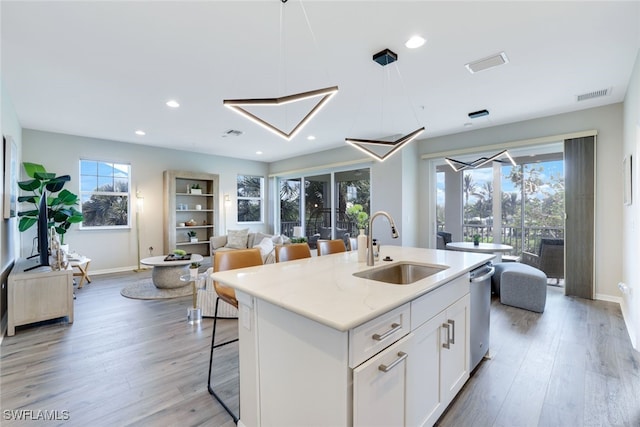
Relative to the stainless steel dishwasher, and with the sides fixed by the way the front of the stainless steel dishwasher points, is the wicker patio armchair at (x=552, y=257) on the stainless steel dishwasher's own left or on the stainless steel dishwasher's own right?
on the stainless steel dishwasher's own left

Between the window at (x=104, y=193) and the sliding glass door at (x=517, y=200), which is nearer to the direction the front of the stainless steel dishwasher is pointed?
the sliding glass door

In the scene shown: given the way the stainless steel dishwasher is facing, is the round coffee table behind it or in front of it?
behind

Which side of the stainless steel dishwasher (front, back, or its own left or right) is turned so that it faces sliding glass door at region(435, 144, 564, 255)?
left

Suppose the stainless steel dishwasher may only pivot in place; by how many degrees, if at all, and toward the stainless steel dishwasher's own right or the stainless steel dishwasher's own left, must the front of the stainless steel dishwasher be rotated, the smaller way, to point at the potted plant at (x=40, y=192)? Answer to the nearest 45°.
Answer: approximately 180°

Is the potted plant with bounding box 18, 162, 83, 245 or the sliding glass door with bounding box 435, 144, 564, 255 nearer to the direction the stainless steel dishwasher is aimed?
the sliding glass door

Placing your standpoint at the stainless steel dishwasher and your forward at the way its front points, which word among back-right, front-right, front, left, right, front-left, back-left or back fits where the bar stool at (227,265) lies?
back-right

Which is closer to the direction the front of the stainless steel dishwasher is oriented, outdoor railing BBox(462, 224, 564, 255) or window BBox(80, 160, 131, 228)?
the outdoor railing

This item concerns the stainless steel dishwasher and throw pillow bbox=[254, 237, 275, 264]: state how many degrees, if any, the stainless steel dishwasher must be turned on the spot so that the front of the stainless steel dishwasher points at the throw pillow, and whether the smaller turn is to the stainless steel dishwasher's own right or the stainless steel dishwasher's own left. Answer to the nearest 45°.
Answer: approximately 180°

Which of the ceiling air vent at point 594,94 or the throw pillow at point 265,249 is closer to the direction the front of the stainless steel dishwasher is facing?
the ceiling air vent

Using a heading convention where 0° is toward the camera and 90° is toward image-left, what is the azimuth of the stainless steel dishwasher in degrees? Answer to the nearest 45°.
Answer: approximately 270°

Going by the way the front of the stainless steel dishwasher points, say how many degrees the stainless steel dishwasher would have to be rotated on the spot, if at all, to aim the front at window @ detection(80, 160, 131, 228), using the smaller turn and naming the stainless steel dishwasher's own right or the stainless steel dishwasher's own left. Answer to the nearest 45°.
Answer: approximately 180°
